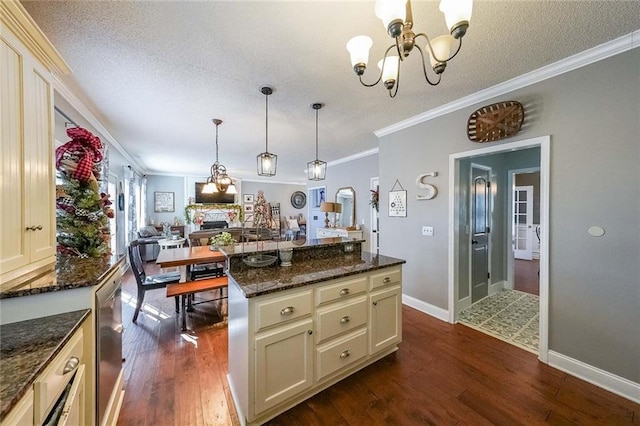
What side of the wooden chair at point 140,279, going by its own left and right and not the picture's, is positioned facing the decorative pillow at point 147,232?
left

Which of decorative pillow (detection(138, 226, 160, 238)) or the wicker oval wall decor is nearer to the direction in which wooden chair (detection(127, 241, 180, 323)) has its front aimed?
the wicker oval wall decor

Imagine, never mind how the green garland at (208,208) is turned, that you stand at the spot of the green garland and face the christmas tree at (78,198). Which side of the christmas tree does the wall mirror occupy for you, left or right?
left

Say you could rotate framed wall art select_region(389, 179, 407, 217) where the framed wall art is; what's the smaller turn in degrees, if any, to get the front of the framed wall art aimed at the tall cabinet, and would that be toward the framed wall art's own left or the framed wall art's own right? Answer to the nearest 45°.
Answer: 0° — it already faces it

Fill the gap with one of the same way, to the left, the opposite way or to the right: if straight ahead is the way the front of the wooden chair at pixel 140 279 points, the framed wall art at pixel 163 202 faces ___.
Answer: to the right

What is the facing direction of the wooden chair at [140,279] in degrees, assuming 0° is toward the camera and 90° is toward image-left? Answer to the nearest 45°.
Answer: approximately 270°

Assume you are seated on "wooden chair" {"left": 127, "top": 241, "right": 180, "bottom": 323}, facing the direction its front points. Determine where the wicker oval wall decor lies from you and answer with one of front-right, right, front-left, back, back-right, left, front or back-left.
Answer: front-right

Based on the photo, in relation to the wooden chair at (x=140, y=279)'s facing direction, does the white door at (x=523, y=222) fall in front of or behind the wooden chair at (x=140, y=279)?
in front

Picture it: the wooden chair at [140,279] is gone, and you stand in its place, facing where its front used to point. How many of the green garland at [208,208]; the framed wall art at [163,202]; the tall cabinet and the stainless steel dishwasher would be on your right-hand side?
2

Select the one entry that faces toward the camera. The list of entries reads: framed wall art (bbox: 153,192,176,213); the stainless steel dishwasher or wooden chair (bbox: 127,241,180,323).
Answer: the framed wall art

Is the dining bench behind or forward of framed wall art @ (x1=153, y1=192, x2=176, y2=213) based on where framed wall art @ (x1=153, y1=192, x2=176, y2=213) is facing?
forward

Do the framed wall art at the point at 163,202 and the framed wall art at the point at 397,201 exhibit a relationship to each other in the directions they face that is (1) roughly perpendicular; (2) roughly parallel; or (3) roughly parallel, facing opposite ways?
roughly perpendicular

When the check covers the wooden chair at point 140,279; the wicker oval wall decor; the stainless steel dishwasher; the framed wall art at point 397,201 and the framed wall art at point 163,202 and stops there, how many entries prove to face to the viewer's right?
2

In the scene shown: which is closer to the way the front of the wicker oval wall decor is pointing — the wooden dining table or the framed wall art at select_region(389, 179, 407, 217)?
the wooden dining table

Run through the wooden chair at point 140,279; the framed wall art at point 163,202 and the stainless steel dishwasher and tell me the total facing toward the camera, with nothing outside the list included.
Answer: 1

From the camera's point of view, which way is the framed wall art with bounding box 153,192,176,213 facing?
toward the camera

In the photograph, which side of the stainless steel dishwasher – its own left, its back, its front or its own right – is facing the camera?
right

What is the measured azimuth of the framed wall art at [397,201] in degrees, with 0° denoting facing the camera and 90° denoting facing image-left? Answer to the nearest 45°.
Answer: approximately 45°

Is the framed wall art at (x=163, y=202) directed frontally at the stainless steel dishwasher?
yes
